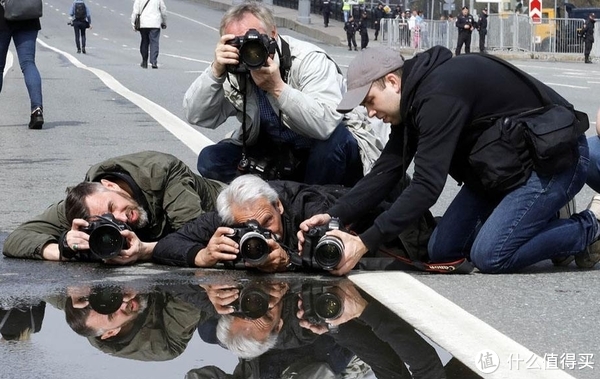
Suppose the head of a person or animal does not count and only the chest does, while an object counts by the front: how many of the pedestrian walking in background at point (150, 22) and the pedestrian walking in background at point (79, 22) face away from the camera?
2

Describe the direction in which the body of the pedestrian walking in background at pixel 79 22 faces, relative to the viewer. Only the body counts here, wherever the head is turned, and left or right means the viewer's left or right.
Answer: facing away from the viewer

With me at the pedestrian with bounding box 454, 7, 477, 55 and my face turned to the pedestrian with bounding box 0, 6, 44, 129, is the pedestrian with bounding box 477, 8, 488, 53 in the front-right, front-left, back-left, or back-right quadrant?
back-left

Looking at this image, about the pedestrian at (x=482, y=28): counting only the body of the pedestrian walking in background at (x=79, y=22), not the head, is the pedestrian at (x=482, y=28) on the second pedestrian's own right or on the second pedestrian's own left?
on the second pedestrian's own right

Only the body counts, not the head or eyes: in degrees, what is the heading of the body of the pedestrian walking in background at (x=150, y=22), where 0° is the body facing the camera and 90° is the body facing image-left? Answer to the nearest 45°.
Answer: approximately 180°

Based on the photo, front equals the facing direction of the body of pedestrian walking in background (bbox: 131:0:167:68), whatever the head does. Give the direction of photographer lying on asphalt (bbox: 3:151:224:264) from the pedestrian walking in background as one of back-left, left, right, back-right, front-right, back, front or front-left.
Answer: back

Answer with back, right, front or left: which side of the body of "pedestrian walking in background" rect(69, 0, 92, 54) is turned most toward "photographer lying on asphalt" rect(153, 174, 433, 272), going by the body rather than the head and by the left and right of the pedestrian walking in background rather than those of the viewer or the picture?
back

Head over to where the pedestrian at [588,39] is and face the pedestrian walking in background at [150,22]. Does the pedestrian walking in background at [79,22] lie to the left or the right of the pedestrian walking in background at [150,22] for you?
right

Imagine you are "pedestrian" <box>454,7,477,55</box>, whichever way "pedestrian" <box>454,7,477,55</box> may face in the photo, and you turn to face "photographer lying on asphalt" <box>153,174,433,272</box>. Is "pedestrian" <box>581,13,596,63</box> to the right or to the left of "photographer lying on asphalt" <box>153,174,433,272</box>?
left

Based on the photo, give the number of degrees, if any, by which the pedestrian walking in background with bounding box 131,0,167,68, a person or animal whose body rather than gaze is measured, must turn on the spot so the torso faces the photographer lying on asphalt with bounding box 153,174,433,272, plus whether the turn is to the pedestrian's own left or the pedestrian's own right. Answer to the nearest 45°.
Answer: approximately 180°
